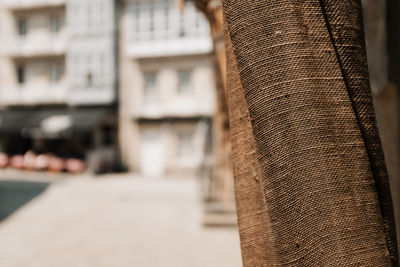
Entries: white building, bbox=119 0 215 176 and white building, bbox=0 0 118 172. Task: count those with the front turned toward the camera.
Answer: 2

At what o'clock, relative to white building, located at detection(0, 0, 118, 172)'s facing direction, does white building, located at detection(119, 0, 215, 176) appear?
white building, located at detection(119, 0, 215, 176) is roughly at 10 o'clock from white building, located at detection(0, 0, 118, 172).

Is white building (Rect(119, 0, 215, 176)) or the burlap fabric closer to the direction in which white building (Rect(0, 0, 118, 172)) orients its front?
the burlap fabric

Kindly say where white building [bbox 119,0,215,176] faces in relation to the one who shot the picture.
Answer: facing the viewer

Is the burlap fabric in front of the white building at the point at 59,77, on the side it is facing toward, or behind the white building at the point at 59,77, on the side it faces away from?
in front

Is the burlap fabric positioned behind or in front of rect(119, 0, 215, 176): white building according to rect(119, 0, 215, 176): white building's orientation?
in front

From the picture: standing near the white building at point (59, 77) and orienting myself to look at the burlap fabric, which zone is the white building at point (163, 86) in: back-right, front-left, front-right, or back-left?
front-left
